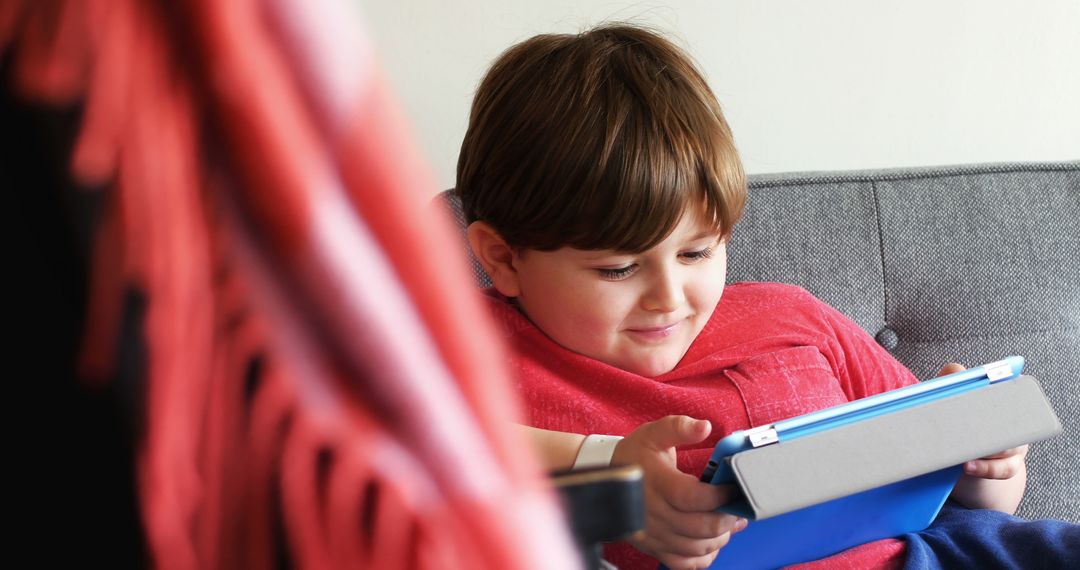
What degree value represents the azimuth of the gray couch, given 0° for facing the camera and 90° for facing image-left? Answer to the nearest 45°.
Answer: approximately 0°

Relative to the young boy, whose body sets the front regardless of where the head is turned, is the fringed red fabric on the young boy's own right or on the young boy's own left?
on the young boy's own right

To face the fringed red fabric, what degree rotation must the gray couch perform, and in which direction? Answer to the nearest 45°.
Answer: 0° — it already faces it

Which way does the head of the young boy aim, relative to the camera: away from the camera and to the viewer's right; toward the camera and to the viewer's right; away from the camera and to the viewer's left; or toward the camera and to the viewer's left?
toward the camera and to the viewer's right

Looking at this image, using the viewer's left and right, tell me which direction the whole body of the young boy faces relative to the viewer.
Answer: facing the viewer and to the right of the viewer
